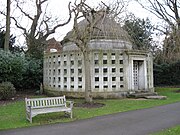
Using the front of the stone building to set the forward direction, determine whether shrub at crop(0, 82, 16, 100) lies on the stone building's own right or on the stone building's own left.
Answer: on the stone building's own right

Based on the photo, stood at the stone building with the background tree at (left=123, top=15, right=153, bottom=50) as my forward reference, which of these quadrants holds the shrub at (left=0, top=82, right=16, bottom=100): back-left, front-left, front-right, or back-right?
back-left

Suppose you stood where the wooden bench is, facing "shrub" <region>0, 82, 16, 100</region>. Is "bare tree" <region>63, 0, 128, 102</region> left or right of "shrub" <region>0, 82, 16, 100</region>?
right

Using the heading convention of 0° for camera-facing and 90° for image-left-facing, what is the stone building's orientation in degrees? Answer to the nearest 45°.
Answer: approximately 315°

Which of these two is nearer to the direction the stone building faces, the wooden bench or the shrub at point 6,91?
the wooden bench

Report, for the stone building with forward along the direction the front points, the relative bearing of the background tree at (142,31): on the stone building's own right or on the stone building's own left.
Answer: on the stone building's own left

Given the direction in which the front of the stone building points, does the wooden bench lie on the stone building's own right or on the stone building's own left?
on the stone building's own right

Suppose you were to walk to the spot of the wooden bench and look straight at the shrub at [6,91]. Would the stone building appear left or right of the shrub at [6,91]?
right

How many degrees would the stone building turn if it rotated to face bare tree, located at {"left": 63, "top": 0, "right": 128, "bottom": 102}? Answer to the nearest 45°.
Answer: approximately 45° to its right
